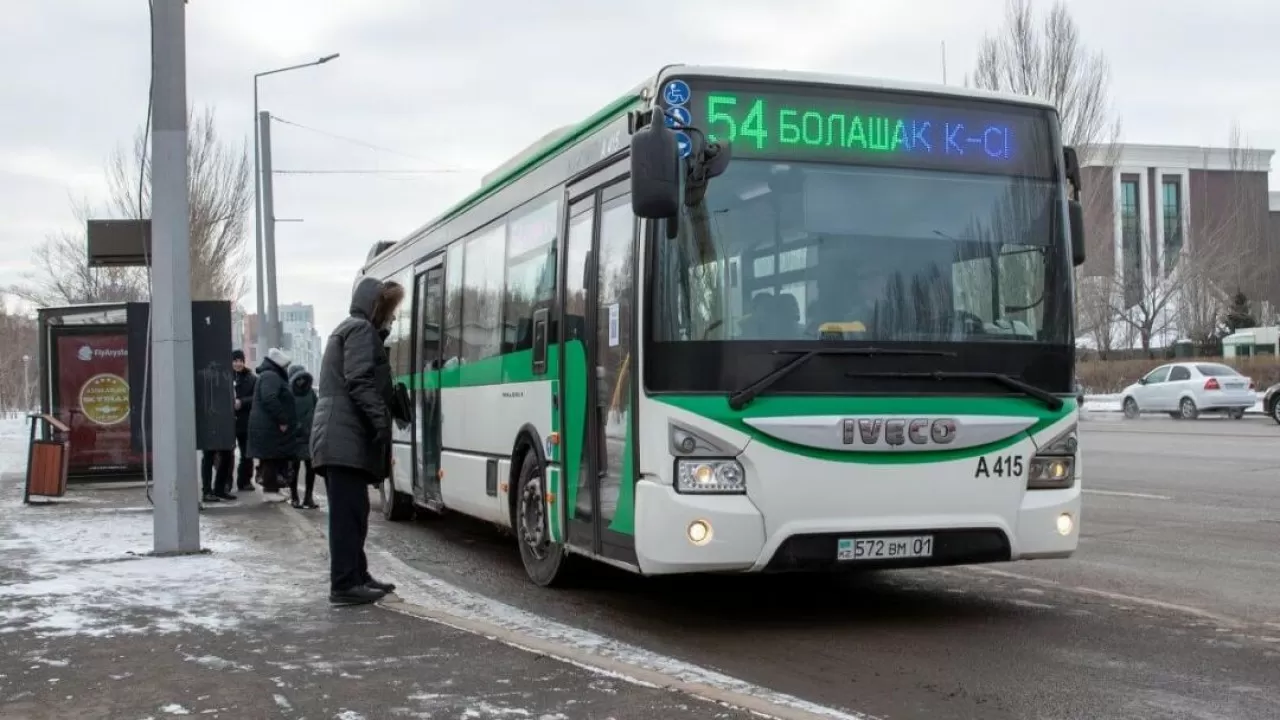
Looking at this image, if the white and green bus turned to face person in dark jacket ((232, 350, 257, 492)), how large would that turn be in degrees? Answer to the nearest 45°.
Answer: approximately 180°

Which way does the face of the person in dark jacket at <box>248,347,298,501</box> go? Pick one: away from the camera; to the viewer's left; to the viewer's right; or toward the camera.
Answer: away from the camera

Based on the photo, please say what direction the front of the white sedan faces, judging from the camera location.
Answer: facing away from the viewer and to the left of the viewer

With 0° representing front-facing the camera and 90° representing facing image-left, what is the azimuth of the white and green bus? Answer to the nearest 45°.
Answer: approximately 315°

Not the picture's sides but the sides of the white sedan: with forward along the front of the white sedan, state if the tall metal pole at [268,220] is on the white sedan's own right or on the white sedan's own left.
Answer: on the white sedan's own left

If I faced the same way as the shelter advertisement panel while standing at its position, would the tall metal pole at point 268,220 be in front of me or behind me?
behind

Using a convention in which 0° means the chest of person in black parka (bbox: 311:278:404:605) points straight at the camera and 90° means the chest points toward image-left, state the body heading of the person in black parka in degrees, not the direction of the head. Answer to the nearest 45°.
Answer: approximately 270°

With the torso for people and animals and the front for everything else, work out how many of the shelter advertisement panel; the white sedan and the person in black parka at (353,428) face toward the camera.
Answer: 1

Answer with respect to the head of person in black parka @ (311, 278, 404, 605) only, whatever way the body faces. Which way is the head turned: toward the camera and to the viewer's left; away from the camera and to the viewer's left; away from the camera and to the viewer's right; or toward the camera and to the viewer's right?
away from the camera and to the viewer's right

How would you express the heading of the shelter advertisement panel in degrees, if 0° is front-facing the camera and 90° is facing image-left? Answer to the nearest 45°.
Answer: approximately 0°

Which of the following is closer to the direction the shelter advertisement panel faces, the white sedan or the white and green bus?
the white and green bus

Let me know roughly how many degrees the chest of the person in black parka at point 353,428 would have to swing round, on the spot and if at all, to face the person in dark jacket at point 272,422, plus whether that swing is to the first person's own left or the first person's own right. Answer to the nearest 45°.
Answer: approximately 90° to the first person's own left

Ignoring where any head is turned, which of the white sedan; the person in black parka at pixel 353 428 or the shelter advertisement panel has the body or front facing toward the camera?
the shelter advertisement panel

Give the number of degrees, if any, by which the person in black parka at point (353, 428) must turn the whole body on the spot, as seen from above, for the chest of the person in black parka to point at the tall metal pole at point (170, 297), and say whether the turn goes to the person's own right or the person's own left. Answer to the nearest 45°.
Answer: approximately 135° to the person's own left

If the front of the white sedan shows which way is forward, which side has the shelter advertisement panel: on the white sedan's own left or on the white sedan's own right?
on the white sedan's own left
